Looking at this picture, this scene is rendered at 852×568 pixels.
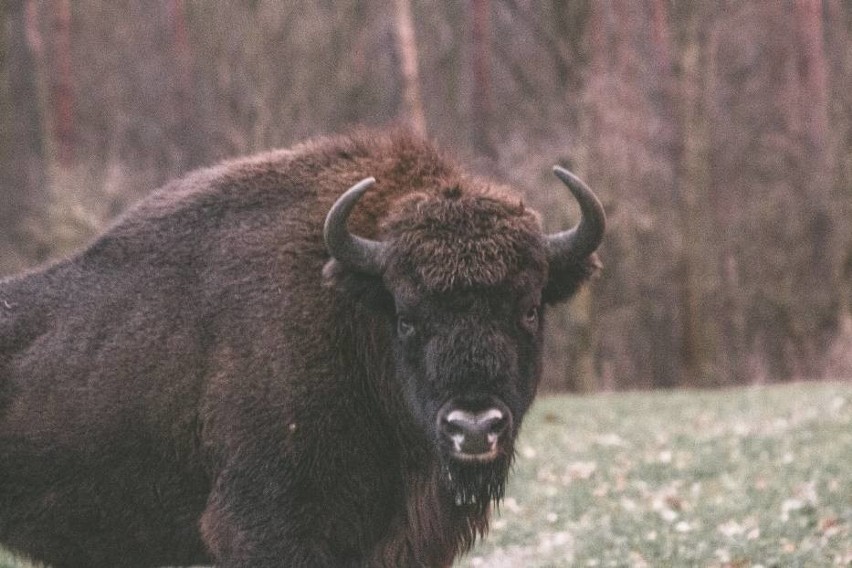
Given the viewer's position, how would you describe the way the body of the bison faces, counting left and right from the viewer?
facing the viewer and to the right of the viewer

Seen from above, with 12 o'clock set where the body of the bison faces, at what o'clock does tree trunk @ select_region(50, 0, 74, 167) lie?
The tree trunk is roughly at 7 o'clock from the bison.

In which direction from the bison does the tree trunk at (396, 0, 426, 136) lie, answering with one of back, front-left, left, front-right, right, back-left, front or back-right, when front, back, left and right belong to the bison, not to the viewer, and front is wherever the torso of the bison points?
back-left

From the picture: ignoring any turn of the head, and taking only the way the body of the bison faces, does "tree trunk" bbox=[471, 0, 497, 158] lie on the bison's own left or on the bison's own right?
on the bison's own left

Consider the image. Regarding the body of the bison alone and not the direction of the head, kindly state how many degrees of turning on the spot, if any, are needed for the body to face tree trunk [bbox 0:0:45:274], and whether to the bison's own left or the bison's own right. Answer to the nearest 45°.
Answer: approximately 135° to the bison's own left
